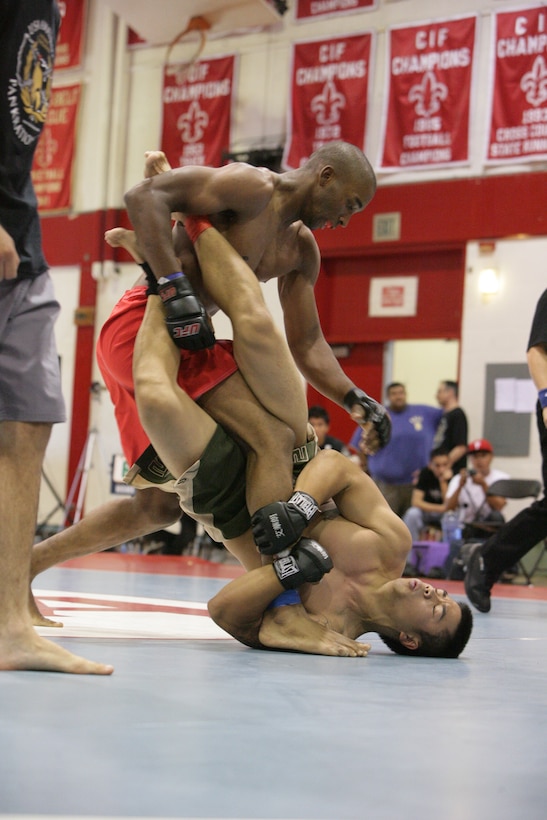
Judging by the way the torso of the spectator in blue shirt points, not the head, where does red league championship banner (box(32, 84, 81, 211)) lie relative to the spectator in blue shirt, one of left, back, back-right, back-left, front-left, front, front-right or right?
back-right

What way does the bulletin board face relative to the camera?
toward the camera

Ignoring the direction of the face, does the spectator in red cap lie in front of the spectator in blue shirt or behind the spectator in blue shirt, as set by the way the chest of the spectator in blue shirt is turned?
in front

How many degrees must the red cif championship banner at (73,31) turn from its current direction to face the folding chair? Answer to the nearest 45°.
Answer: approximately 45° to its left

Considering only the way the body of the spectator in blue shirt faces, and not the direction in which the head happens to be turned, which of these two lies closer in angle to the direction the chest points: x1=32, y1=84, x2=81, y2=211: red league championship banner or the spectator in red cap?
the spectator in red cap

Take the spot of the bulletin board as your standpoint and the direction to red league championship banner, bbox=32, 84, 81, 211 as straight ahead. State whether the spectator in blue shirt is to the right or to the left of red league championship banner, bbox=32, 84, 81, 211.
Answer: left

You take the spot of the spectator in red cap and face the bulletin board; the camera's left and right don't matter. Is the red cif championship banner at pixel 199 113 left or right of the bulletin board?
left

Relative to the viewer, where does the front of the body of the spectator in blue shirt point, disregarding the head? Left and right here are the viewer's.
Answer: facing the viewer

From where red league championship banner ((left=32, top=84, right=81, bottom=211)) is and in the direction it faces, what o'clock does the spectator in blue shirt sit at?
The spectator in blue shirt is roughly at 11 o'clock from the red league championship banner.

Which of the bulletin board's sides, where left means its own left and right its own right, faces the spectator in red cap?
front

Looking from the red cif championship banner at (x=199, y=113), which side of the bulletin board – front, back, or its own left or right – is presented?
right
